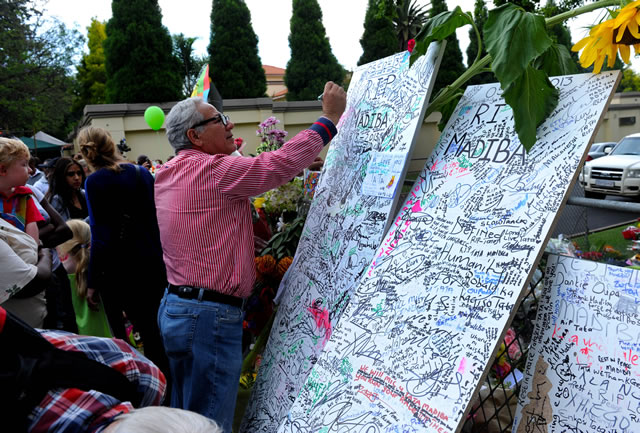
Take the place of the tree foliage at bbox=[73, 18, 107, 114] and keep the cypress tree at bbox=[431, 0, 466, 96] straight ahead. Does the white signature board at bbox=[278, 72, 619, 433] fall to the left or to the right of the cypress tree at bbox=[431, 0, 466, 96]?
right

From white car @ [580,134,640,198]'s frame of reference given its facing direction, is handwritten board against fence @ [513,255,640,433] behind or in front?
in front

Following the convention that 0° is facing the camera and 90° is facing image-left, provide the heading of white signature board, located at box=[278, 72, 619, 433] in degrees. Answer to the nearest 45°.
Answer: approximately 45°

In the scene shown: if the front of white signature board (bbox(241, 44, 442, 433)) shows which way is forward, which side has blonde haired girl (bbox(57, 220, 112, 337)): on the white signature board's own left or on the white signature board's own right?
on the white signature board's own right

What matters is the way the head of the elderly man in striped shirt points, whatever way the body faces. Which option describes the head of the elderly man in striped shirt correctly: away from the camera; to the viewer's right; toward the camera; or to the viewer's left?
to the viewer's right

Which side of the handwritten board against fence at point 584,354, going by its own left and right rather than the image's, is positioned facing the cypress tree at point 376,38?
back

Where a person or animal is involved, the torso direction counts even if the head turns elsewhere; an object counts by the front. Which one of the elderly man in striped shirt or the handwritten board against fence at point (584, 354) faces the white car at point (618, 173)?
the elderly man in striped shirt

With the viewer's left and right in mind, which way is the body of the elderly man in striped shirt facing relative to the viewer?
facing away from the viewer and to the right of the viewer

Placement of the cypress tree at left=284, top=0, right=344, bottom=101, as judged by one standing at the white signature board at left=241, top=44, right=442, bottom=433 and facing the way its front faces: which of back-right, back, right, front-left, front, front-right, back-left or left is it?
back-right

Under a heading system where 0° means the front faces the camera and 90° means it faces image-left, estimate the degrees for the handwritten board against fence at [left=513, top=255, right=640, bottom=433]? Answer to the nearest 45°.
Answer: approximately 0°

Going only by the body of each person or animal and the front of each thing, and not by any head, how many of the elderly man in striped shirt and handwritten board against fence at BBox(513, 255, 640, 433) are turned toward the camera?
1

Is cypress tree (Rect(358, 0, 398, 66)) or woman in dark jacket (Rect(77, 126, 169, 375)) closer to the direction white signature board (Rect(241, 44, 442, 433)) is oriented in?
the woman in dark jacket

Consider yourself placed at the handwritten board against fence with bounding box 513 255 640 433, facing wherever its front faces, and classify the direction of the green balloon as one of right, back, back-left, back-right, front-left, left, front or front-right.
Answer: back-right

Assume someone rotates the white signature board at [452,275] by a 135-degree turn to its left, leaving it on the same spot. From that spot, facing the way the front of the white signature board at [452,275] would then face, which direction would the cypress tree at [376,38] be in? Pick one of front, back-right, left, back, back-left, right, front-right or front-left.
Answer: left

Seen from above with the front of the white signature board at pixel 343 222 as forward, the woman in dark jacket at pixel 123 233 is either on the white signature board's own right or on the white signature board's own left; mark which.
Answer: on the white signature board's own right

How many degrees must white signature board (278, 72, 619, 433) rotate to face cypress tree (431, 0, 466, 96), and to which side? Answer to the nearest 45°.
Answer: approximately 135° to its right

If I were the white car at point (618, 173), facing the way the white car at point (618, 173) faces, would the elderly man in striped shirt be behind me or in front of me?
in front
